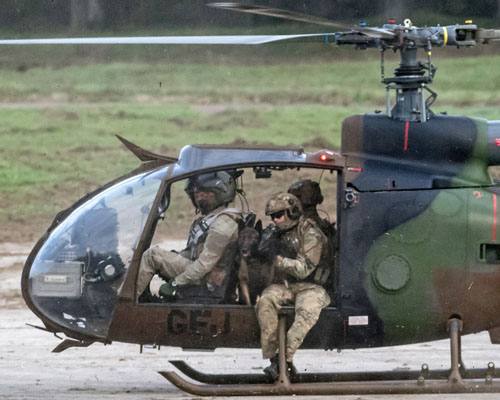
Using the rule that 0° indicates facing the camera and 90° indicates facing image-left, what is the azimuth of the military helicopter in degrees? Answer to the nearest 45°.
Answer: approximately 90°

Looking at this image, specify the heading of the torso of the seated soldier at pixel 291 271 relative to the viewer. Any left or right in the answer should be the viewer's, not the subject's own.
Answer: facing the viewer and to the left of the viewer

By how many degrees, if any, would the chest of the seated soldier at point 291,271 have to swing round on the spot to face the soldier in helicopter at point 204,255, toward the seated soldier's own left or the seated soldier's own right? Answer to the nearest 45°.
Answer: approximately 45° to the seated soldier's own right

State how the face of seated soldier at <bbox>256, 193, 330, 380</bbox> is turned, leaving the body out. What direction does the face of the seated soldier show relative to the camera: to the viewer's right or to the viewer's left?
to the viewer's left
